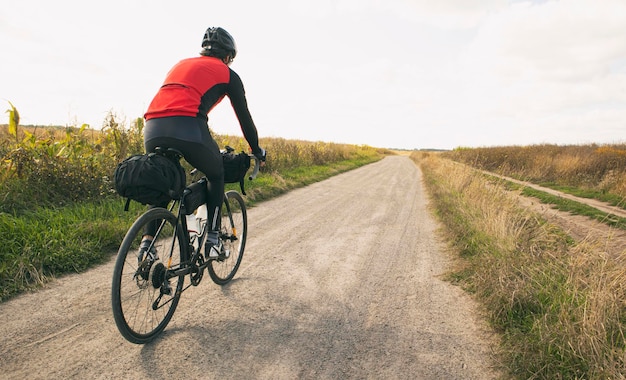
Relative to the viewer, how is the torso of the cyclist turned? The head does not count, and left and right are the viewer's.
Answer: facing away from the viewer and to the right of the viewer

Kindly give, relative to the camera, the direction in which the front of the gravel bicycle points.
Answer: facing away from the viewer and to the right of the viewer

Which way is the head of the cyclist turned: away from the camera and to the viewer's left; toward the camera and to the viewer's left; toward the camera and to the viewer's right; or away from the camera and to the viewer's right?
away from the camera and to the viewer's right
